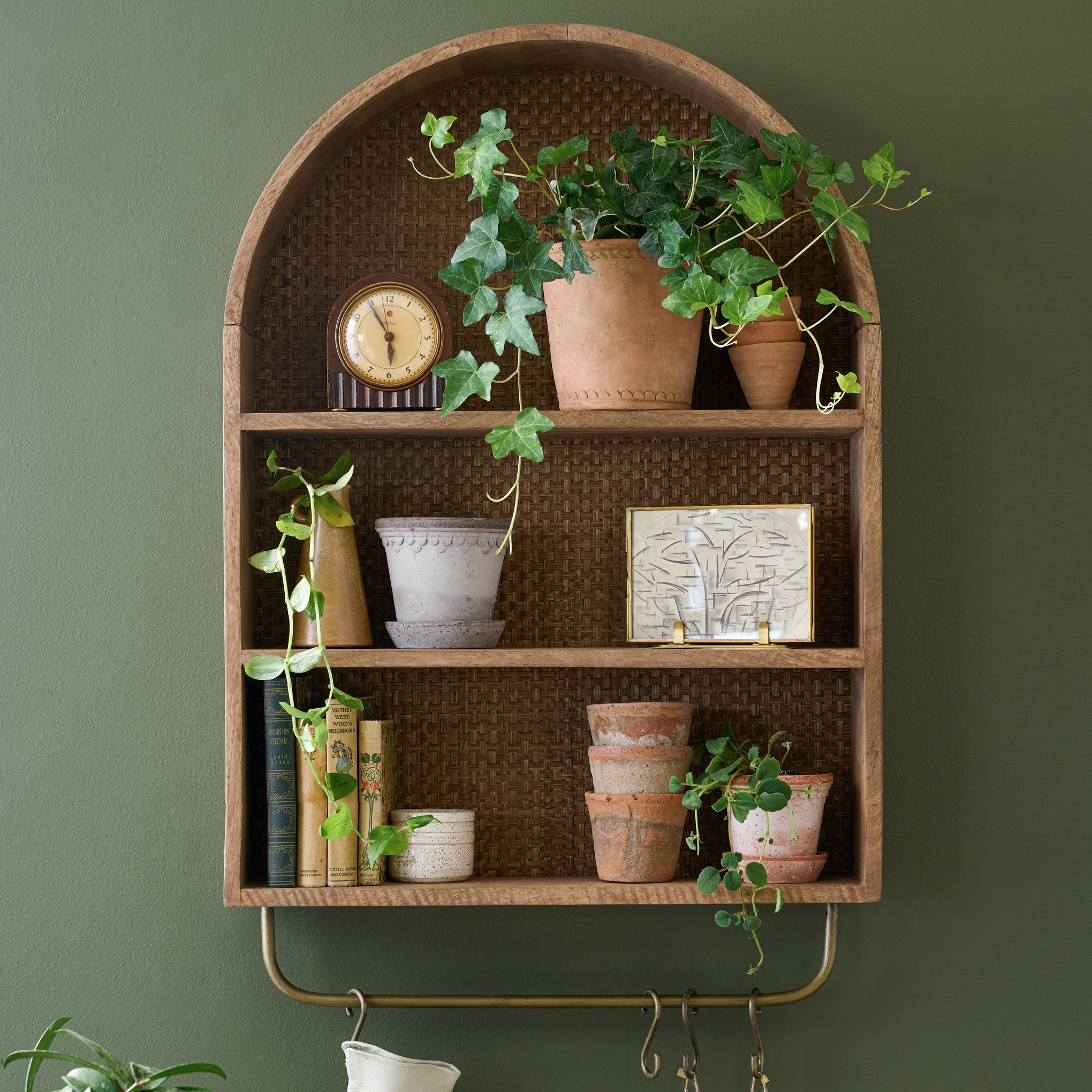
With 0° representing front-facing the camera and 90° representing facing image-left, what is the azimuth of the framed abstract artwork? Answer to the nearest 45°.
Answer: approximately 0°
